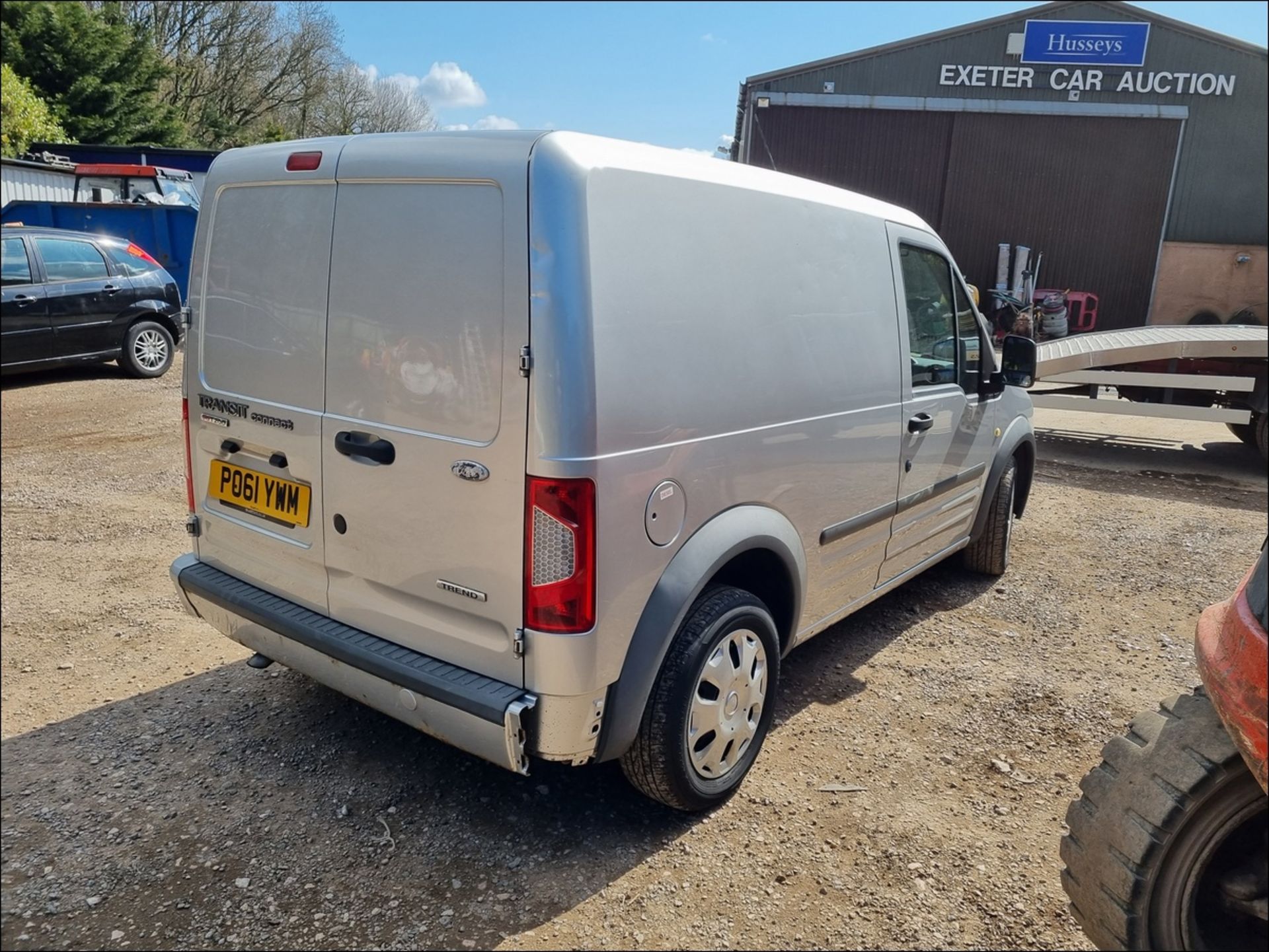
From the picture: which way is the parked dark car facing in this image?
to the viewer's left

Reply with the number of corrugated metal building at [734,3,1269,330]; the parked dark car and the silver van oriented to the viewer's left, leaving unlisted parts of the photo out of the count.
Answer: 1

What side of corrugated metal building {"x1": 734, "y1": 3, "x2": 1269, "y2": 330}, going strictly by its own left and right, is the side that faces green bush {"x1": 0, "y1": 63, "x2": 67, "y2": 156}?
right

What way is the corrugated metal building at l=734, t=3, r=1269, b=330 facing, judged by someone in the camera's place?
facing the viewer

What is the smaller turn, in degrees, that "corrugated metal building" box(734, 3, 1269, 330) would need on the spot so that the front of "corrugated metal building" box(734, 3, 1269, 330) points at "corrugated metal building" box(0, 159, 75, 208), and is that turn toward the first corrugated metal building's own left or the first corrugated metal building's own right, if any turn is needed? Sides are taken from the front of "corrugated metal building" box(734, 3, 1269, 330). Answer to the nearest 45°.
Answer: approximately 45° to the first corrugated metal building's own right

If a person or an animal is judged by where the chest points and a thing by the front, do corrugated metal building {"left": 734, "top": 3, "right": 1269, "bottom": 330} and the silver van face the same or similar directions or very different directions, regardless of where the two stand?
very different directions

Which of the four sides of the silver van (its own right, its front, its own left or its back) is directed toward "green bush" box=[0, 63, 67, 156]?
left

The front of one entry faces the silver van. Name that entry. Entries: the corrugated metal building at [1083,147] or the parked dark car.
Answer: the corrugated metal building

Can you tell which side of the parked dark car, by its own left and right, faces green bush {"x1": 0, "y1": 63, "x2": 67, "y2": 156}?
right

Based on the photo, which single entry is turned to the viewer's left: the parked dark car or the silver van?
the parked dark car

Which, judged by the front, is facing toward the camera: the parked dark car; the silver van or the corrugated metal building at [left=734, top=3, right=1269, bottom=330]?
the corrugated metal building

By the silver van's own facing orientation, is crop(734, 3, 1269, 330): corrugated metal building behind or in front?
in front

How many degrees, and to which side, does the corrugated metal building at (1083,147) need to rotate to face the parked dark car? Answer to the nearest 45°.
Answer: approximately 45° to its right

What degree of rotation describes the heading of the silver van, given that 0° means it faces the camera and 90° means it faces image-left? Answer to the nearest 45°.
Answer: approximately 225°

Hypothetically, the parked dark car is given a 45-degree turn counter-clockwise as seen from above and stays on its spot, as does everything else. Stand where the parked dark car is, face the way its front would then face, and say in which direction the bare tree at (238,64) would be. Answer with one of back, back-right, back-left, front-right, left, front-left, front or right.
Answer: back-right

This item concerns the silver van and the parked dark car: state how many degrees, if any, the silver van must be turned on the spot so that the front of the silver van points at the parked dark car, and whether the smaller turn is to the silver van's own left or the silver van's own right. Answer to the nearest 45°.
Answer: approximately 90° to the silver van's own left
